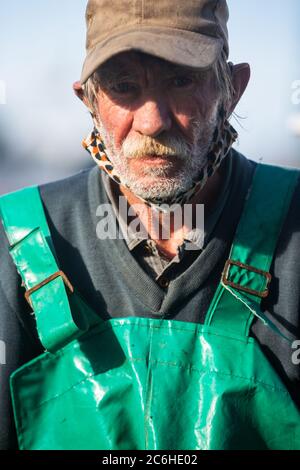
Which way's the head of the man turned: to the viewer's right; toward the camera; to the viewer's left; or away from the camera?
toward the camera

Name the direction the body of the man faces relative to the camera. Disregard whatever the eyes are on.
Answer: toward the camera
